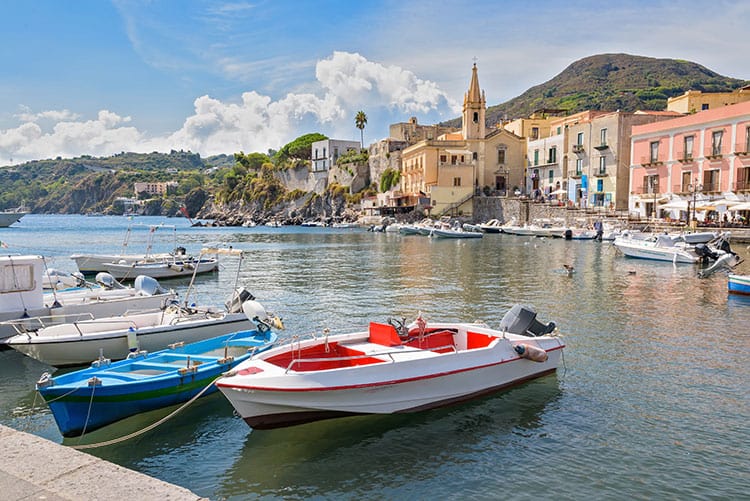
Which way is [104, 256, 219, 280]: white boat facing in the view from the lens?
facing to the left of the viewer

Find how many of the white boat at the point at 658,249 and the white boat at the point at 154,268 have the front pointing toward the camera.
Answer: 0

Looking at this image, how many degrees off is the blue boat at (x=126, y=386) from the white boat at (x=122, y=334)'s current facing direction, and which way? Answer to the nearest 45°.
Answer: approximately 45° to its left

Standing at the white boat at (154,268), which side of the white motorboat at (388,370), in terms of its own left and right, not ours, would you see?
right

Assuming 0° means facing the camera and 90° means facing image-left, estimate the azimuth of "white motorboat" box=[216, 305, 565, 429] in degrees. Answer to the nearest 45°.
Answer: approximately 45°

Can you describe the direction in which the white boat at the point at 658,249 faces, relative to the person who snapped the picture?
facing away from the viewer and to the left of the viewer

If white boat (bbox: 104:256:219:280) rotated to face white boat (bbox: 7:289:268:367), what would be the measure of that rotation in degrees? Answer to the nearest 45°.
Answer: approximately 90° to its left

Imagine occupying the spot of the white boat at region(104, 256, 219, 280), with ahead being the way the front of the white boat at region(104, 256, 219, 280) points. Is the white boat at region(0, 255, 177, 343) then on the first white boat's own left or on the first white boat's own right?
on the first white boat's own left

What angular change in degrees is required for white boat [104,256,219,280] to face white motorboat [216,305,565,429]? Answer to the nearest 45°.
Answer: approximately 90° to its left
